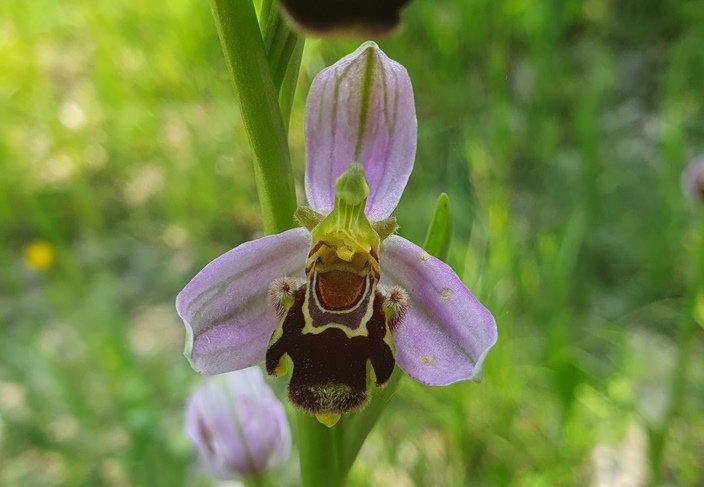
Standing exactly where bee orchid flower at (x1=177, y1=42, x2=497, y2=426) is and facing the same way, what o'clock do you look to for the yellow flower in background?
The yellow flower in background is roughly at 5 o'clock from the bee orchid flower.

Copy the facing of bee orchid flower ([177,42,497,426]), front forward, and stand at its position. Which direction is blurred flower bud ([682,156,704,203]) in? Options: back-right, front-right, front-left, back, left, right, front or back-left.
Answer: back-left

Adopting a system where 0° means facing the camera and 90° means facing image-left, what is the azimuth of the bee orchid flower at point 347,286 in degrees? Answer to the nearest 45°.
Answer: approximately 0°
